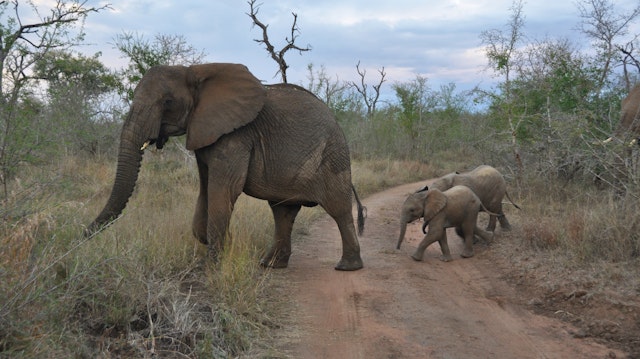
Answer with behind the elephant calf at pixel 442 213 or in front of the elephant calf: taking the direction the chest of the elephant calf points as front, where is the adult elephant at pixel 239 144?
in front

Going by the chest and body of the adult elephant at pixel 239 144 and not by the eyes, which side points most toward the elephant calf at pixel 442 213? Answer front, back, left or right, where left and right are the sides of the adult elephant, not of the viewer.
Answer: back

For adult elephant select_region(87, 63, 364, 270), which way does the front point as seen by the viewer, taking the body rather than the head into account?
to the viewer's left

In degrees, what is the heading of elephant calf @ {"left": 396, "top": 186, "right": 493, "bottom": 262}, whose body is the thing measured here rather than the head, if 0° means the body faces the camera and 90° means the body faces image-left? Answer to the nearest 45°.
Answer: approximately 90°

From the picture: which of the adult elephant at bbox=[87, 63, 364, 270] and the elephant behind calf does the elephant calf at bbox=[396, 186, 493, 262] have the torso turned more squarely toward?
the adult elephant

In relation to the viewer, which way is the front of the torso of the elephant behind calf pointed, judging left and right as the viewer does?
facing to the left of the viewer

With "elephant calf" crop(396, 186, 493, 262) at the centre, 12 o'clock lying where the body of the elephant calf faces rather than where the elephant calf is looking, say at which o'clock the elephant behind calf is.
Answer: The elephant behind calf is roughly at 4 o'clock from the elephant calf.

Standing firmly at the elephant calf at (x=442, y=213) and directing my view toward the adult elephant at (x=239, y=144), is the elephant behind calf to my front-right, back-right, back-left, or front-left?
back-right
